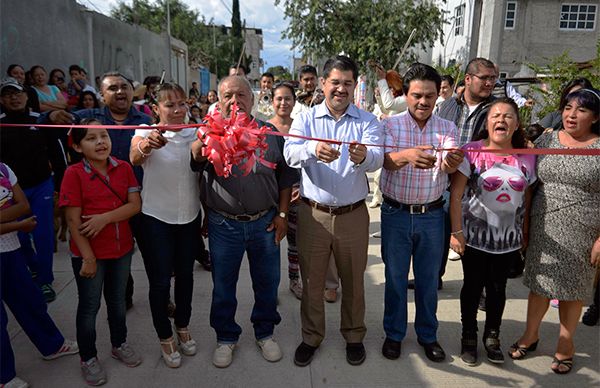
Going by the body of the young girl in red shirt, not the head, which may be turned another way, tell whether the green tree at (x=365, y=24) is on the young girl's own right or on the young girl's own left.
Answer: on the young girl's own left

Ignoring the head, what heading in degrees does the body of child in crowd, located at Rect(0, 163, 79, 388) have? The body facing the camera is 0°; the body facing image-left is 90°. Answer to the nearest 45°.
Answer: approximately 315°

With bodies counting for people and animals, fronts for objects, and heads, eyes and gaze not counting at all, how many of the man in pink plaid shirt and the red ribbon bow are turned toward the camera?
2

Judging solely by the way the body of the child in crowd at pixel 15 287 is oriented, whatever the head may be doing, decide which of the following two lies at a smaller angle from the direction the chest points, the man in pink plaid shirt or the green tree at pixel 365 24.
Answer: the man in pink plaid shirt

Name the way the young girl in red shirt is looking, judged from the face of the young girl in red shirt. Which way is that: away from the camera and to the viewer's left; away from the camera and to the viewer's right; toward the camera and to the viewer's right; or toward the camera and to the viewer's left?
toward the camera and to the viewer's right

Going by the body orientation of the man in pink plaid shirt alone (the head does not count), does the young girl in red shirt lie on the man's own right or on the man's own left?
on the man's own right

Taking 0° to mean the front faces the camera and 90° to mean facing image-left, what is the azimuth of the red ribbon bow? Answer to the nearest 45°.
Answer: approximately 0°

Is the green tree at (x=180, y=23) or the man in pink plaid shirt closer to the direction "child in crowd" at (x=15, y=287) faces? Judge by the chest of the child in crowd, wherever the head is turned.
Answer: the man in pink plaid shirt
